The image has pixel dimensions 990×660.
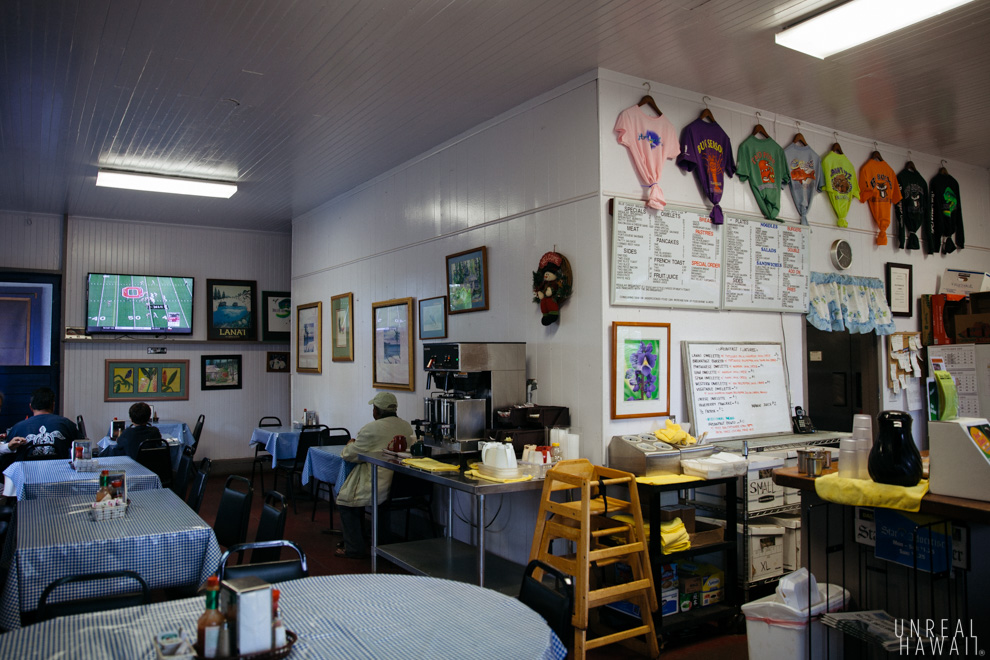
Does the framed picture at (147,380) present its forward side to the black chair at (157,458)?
yes

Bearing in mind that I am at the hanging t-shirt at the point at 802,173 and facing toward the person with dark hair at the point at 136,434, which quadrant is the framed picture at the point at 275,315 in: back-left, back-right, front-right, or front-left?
front-right

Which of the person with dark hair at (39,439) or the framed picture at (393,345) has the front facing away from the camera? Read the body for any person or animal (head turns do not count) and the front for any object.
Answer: the person with dark hair

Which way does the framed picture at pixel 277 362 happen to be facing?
toward the camera

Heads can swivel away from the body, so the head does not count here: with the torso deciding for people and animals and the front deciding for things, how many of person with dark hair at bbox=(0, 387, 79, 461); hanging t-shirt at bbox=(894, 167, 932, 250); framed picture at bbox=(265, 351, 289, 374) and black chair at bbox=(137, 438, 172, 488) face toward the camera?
2

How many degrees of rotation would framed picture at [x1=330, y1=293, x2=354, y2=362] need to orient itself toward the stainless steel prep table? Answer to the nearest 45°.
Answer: approximately 45° to its left

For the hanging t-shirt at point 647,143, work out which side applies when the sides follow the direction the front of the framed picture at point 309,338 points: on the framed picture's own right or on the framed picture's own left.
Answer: on the framed picture's own left

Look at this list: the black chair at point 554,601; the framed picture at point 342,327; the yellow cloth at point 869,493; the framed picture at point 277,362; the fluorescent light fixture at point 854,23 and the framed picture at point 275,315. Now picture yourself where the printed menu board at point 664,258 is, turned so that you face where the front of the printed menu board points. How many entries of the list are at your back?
3

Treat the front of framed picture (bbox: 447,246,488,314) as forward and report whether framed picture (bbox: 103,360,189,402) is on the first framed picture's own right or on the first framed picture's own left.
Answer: on the first framed picture's own right

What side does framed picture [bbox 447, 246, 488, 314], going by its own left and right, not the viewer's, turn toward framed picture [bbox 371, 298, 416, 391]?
right

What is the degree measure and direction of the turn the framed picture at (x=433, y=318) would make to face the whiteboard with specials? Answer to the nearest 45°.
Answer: approximately 90° to its left

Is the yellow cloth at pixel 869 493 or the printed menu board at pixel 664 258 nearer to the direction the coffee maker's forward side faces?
the yellow cloth

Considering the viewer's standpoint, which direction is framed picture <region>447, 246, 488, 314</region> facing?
facing the viewer and to the left of the viewer

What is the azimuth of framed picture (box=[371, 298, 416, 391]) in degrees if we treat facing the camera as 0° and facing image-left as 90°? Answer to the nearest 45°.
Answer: approximately 45°

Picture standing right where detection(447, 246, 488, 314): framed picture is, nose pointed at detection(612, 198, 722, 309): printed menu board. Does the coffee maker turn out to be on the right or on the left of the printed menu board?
right

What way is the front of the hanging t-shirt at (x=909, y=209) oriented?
toward the camera

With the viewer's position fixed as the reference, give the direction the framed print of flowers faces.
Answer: facing the viewer and to the right of the viewer

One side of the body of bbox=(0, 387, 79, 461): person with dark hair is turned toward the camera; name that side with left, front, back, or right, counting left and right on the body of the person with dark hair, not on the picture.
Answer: back
